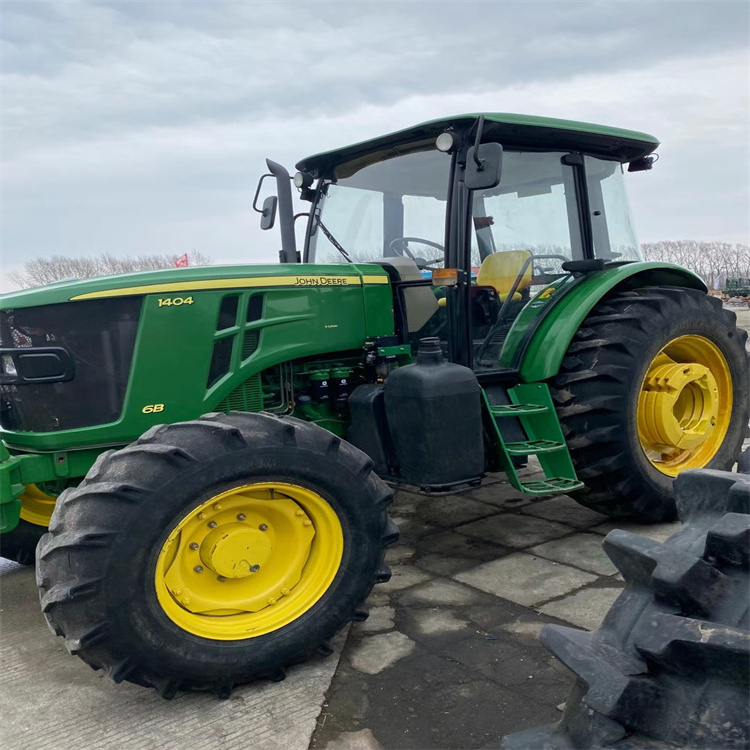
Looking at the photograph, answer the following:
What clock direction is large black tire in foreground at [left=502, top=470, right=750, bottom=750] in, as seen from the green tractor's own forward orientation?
The large black tire in foreground is roughly at 10 o'clock from the green tractor.

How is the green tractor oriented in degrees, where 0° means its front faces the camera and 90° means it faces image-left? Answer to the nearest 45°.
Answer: approximately 45°
